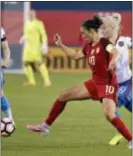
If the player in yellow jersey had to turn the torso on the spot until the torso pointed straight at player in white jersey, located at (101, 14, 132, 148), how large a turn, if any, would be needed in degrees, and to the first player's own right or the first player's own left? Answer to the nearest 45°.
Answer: approximately 45° to the first player's own left

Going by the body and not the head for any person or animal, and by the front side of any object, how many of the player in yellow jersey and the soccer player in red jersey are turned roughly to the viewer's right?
0

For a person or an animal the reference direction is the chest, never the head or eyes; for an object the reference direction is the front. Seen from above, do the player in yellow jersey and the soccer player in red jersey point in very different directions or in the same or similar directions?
same or similar directions

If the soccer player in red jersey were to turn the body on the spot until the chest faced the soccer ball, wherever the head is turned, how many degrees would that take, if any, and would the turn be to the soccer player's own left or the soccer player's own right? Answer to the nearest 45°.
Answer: approximately 45° to the soccer player's own right

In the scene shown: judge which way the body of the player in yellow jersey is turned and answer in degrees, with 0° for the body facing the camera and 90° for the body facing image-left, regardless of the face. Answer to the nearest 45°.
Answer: approximately 45°

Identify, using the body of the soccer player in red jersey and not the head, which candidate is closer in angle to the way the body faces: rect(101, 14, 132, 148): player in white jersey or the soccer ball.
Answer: the soccer ball

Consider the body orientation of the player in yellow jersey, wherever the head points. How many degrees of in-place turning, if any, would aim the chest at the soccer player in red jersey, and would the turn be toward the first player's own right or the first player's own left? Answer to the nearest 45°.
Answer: approximately 45° to the first player's own left

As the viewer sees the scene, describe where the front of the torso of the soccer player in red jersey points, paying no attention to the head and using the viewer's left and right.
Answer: facing the viewer and to the left of the viewer
